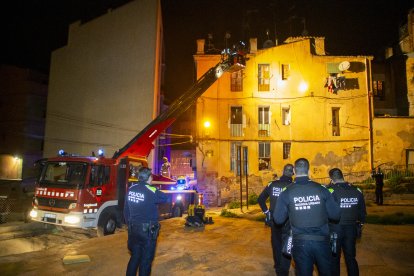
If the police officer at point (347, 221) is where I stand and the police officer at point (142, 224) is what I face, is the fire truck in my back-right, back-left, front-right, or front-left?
front-right

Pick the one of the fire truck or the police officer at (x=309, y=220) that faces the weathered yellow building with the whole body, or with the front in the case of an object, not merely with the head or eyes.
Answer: the police officer

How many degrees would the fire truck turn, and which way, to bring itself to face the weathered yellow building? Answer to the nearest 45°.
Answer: approximately 180°

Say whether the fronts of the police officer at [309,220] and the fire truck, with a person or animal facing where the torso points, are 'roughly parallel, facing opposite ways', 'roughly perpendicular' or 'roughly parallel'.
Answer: roughly parallel, facing opposite ways

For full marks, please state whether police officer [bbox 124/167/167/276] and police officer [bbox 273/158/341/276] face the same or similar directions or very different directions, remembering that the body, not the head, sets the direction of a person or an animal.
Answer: same or similar directions

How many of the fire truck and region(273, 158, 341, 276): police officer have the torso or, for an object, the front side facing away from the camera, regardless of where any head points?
1

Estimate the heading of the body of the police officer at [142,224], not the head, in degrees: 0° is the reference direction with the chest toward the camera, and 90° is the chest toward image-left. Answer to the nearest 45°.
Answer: approximately 225°

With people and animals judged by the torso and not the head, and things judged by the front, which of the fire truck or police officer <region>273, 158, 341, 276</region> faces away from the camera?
the police officer

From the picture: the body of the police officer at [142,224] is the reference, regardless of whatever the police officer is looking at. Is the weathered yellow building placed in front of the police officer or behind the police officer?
in front

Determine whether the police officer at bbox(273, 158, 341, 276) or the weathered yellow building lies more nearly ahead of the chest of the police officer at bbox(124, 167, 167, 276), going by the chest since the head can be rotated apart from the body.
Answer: the weathered yellow building

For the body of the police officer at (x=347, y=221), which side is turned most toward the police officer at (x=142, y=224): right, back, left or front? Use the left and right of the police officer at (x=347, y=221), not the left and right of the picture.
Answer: left

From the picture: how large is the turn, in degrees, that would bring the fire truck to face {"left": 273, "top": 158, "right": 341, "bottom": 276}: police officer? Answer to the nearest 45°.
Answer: approximately 90° to its left

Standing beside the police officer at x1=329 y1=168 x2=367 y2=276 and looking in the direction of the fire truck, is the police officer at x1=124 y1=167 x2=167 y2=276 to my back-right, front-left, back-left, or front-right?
front-left

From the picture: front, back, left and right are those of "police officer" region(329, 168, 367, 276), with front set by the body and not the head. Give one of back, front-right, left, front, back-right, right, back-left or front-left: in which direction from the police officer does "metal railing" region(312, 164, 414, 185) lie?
front-right

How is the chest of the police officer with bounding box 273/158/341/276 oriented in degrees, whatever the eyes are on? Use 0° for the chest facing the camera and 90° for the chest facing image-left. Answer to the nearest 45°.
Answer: approximately 180°
